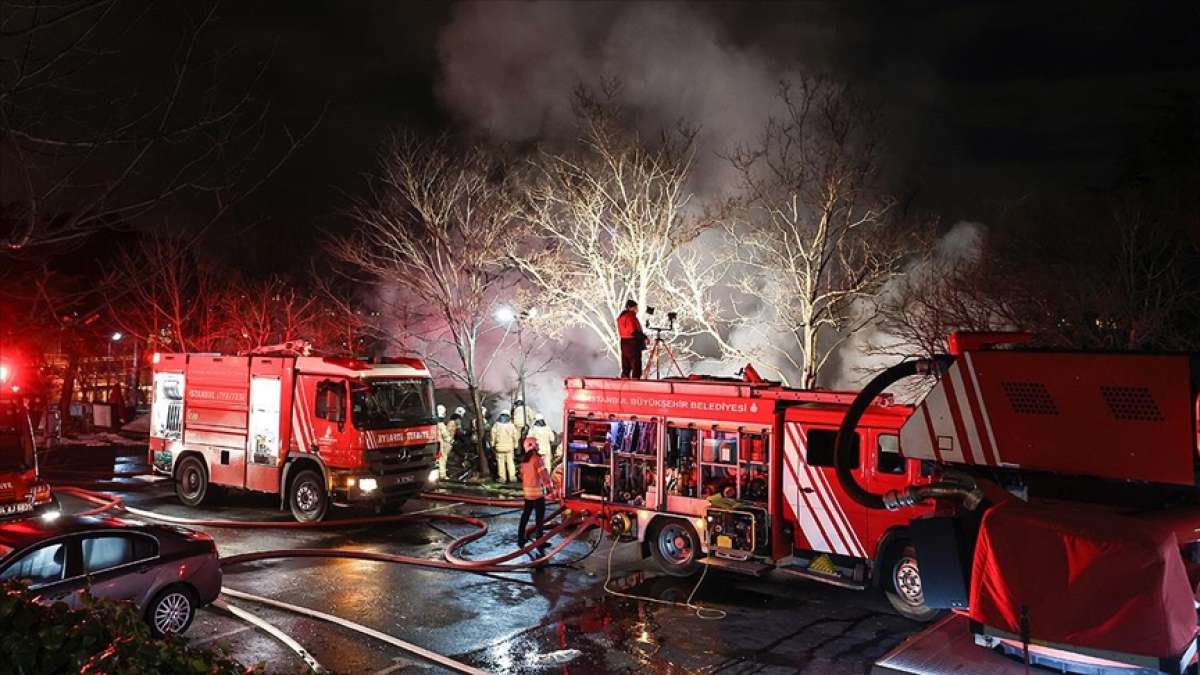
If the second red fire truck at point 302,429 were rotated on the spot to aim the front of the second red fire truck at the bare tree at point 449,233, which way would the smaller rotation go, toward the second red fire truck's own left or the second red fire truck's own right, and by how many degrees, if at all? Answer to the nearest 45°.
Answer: approximately 90° to the second red fire truck's own left

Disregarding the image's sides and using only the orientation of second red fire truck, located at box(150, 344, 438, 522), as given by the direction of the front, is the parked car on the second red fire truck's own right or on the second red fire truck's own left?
on the second red fire truck's own right

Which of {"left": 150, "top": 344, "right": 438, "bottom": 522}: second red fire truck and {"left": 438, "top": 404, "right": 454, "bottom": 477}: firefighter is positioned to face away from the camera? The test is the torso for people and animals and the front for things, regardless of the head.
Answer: the firefighter

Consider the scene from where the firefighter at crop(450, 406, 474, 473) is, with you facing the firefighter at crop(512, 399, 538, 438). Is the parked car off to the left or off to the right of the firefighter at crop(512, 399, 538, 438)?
right

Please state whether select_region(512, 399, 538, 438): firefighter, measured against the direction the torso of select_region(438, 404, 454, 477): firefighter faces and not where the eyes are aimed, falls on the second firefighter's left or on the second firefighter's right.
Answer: on the second firefighter's right

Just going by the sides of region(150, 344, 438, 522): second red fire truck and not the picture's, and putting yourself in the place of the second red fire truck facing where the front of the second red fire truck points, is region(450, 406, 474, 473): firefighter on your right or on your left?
on your left

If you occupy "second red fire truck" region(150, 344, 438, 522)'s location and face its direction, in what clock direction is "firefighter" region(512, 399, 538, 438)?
The firefighter is roughly at 9 o'clock from the second red fire truck.

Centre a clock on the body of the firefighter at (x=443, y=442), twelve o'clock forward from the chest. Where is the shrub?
The shrub is roughly at 6 o'clock from the firefighter.

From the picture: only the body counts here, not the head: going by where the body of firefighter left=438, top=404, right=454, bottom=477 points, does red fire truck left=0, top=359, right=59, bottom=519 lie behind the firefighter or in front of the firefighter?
behind

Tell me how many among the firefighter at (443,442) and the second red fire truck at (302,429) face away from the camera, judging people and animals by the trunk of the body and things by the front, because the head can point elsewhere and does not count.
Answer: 1

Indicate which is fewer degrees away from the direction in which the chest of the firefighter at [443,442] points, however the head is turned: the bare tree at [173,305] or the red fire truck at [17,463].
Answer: the bare tree

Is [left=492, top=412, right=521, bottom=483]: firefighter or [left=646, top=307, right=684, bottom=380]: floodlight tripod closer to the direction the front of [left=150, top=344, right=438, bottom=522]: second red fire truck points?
the floodlight tripod

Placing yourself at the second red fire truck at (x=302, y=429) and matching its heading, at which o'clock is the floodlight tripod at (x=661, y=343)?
The floodlight tripod is roughly at 11 o'clock from the second red fire truck.

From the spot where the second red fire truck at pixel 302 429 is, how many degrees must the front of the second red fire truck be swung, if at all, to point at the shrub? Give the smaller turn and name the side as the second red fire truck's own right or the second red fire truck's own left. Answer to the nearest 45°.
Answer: approximately 45° to the second red fire truck's own right

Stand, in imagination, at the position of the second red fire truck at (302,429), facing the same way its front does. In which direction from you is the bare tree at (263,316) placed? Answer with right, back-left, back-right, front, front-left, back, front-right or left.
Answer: back-left

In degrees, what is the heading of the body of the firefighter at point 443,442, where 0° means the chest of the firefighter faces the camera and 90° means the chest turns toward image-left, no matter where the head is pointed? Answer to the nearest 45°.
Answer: approximately 180°

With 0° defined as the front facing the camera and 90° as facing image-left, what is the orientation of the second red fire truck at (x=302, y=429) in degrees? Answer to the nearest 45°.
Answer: approximately 315°
